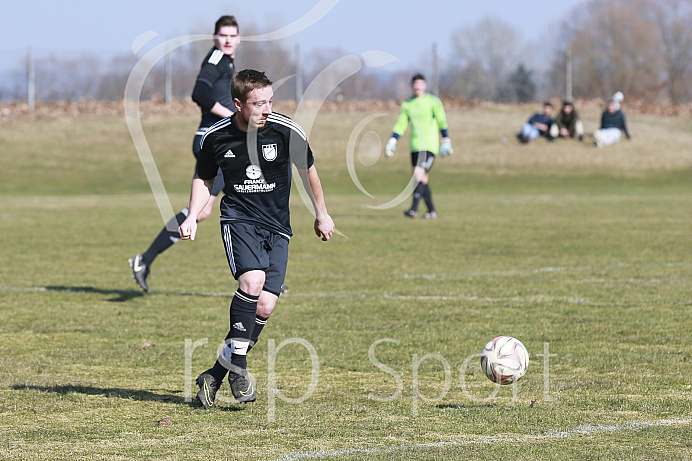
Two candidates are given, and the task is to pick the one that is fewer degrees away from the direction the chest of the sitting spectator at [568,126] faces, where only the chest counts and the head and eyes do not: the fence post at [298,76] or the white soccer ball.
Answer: the white soccer ball

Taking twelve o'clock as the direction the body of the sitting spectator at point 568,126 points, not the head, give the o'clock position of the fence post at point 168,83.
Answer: The fence post is roughly at 3 o'clock from the sitting spectator.

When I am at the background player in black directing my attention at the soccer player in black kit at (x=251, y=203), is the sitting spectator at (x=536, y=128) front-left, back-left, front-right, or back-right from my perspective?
back-left

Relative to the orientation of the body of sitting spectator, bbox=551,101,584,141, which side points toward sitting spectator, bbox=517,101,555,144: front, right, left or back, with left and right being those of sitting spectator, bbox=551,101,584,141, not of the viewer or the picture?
right

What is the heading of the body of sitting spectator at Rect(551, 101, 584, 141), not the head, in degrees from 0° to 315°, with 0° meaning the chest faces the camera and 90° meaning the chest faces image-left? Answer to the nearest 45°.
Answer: approximately 0°

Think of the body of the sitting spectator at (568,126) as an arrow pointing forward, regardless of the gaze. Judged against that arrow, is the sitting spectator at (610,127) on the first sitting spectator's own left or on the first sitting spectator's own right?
on the first sitting spectator's own left

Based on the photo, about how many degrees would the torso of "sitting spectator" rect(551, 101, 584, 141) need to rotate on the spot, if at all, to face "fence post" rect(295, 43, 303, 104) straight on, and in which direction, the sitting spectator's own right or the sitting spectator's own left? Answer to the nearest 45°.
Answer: approximately 90° to the sitting spectator's own right

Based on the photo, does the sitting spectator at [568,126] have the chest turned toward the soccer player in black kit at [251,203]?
yes

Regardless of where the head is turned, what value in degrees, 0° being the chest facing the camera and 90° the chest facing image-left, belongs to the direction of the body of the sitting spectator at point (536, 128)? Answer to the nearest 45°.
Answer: approximately 45°
